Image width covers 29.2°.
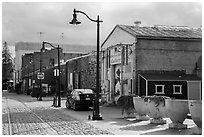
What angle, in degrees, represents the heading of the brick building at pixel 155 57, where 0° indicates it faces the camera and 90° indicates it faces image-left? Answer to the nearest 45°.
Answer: approximately 45°

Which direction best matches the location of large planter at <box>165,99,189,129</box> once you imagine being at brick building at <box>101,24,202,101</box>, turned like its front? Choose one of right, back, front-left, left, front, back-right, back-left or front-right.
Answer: front-left

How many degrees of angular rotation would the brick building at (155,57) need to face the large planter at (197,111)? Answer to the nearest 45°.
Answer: approximately 45° to its left

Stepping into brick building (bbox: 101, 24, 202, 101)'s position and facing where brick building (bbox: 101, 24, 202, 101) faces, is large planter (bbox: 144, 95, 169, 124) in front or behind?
in front

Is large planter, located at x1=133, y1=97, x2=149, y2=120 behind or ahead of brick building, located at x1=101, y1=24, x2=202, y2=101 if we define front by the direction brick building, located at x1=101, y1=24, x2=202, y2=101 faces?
ahead
